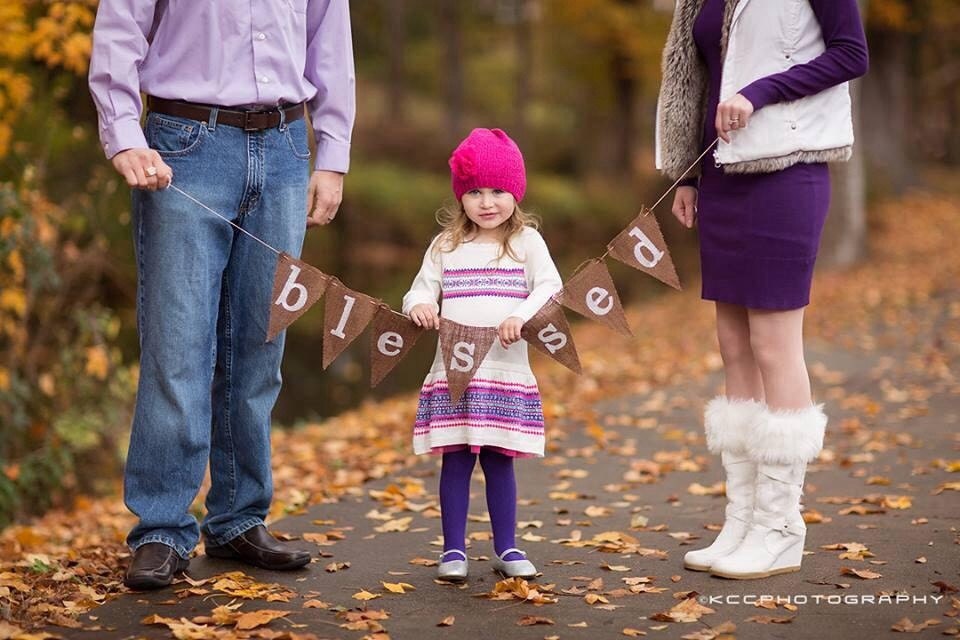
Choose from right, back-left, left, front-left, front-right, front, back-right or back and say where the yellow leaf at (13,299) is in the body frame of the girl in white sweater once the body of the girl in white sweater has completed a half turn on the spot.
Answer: front-left

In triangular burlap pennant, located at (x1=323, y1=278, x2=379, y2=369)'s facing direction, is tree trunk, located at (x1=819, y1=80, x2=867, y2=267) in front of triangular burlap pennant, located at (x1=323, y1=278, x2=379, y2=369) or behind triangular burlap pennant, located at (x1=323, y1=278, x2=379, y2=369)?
behind

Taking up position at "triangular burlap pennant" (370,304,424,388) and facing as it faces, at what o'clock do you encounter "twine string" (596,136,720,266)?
The twine string is roughly at 9 o'clock from the triangular burlap pennant.

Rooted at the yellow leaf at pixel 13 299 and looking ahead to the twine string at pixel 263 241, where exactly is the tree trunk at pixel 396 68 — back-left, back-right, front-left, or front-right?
back-left

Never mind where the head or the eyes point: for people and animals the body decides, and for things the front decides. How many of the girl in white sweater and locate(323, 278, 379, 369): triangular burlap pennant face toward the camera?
2

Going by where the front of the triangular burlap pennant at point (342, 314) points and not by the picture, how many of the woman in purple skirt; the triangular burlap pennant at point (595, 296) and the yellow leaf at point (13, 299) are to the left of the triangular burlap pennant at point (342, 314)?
2

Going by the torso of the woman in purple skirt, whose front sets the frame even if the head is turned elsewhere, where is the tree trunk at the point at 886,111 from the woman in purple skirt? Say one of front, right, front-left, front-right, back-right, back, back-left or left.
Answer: back-right

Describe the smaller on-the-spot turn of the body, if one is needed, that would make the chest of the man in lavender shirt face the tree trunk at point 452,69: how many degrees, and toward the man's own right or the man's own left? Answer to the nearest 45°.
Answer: approximately 135° to the man's own left
